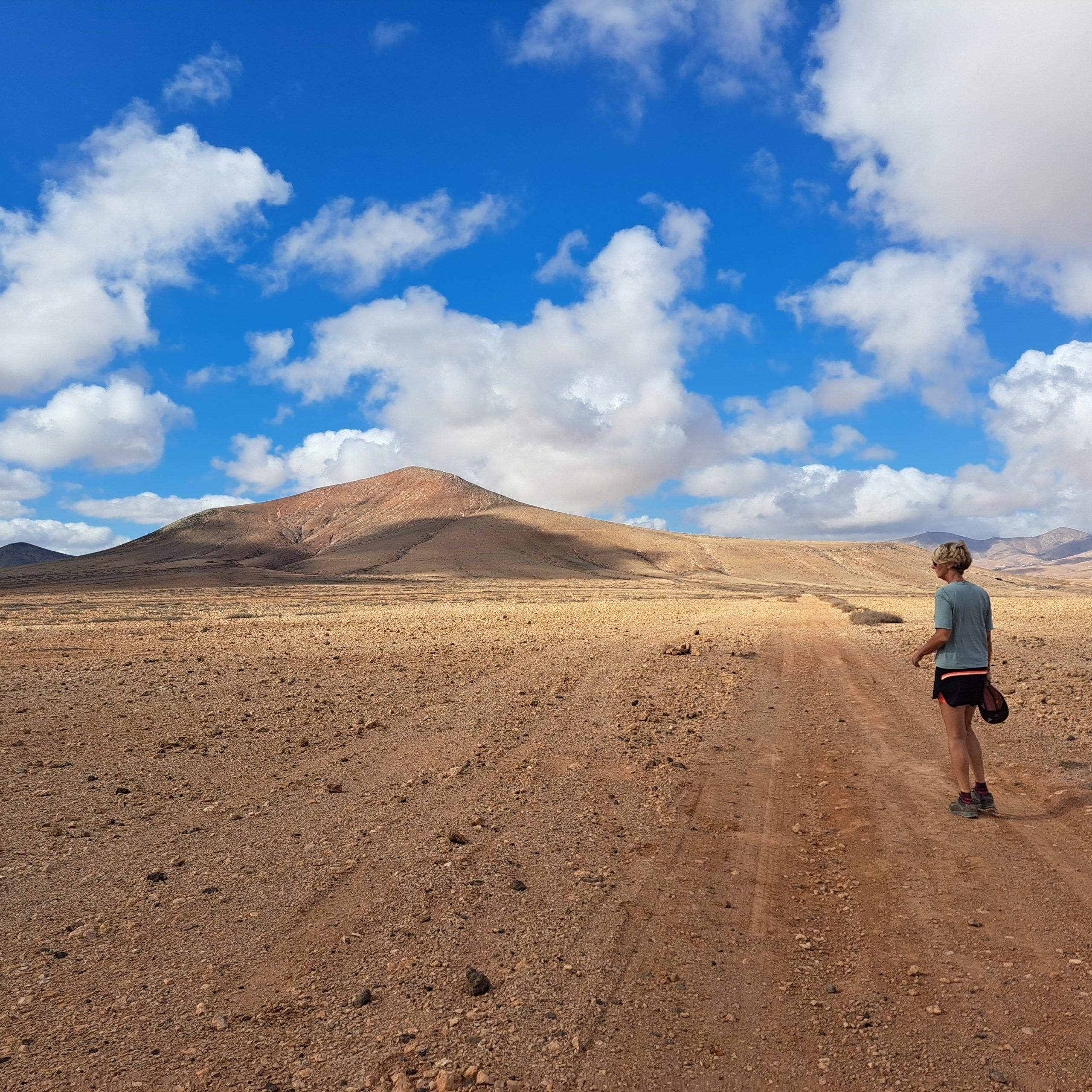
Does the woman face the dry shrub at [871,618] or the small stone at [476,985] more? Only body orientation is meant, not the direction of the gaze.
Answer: the dry shrub

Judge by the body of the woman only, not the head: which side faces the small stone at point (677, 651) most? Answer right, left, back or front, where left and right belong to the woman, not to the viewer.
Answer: front

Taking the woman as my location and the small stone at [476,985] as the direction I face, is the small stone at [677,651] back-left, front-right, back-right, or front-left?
back-right

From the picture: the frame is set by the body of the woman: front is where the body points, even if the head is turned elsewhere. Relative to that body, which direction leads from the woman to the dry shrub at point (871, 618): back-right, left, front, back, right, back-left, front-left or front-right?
front-right

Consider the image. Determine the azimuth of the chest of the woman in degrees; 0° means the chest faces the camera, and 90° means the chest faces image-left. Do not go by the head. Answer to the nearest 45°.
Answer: approximately 135°

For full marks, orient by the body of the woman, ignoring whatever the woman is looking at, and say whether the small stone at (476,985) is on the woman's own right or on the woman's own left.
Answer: on the woman's own left
